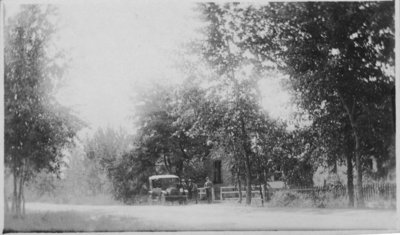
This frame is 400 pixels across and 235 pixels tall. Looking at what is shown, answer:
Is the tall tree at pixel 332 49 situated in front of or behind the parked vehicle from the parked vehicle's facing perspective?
in front
